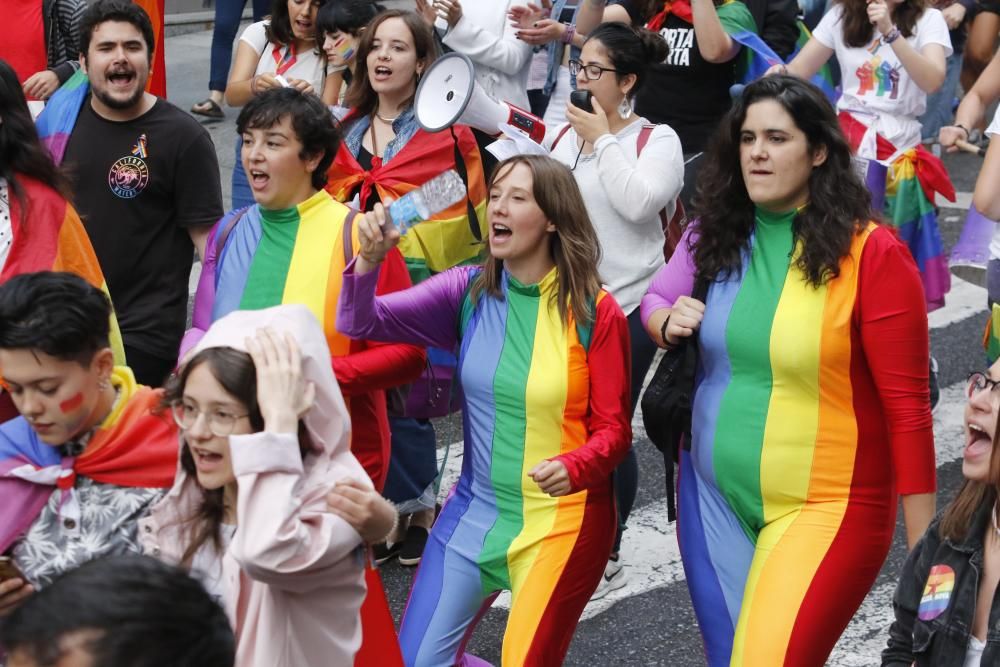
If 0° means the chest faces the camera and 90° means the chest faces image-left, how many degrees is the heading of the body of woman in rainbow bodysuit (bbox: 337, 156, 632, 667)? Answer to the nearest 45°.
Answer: approximately 45°

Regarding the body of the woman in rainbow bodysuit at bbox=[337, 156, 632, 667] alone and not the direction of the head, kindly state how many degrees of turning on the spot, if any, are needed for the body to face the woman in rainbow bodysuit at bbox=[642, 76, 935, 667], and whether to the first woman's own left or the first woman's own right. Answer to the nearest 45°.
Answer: approximately 135° to the first woman's own left

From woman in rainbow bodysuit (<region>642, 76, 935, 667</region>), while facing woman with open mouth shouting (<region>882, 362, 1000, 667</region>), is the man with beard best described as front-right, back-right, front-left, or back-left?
back-right

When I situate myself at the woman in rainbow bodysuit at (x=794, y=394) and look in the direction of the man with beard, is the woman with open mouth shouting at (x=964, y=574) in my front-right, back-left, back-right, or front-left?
back-left

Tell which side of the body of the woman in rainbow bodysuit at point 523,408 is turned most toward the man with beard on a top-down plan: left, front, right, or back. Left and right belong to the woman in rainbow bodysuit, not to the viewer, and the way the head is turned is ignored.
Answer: right

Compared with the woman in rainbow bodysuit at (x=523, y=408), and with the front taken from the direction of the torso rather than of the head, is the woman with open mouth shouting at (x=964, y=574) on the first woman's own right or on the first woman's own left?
on the first woman's own left

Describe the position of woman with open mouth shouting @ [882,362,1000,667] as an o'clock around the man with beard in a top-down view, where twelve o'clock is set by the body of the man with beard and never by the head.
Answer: The woman with open mouth shouting is roughly at 11 o'clock from the man with beard.
